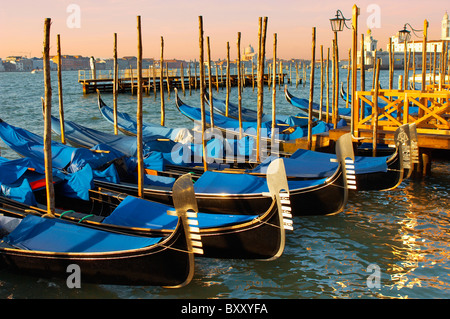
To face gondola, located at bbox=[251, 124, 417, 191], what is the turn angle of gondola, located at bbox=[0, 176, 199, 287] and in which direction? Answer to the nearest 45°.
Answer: approximately 90° to its left

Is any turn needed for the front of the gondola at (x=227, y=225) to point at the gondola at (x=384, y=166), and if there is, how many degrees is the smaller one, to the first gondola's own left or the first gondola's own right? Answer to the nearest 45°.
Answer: approximately 90° to the first gondola's own left

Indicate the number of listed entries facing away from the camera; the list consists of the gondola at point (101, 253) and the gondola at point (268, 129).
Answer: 0

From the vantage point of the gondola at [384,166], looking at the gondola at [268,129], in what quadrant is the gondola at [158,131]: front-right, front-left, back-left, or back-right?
front-left

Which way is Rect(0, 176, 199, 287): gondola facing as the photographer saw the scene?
facing the viewer and to the right of the viewer

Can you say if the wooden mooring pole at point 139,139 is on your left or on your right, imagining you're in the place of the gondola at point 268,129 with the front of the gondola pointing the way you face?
on your right

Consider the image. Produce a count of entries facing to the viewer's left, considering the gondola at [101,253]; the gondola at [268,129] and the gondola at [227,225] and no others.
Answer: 0

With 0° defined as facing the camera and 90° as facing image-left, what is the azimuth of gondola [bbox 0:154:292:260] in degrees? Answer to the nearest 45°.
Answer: approximately 315°

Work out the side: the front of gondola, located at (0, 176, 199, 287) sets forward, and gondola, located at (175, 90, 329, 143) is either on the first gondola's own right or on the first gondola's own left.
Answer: on the first gondola's own left

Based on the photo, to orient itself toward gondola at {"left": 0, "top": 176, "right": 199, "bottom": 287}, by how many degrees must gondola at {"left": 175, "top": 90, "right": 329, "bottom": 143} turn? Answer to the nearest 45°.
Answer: approximately 45° to its right

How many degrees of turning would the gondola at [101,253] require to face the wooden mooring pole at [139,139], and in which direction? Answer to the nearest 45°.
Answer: approximately 135° to its left

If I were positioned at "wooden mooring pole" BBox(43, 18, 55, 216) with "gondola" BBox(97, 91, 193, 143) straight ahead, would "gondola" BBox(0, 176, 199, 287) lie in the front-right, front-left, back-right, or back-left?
back-right
